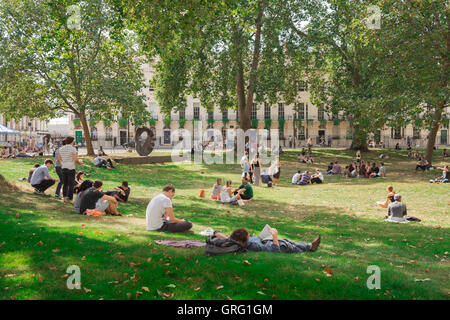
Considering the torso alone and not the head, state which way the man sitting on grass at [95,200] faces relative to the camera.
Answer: to the viewer's right

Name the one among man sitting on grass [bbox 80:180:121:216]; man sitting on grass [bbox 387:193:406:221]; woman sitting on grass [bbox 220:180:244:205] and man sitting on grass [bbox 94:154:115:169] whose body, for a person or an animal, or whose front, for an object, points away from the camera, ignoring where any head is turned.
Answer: man sitting on grass [bbox 387:193:406:221]

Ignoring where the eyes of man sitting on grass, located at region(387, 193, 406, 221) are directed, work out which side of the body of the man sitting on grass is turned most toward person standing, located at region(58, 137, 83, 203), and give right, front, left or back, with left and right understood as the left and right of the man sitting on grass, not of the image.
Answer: left

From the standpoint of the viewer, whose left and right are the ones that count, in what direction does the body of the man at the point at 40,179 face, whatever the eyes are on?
facing to the right of the viewer

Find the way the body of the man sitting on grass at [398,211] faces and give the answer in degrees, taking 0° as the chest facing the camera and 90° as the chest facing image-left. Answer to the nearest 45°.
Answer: approximately 180°
